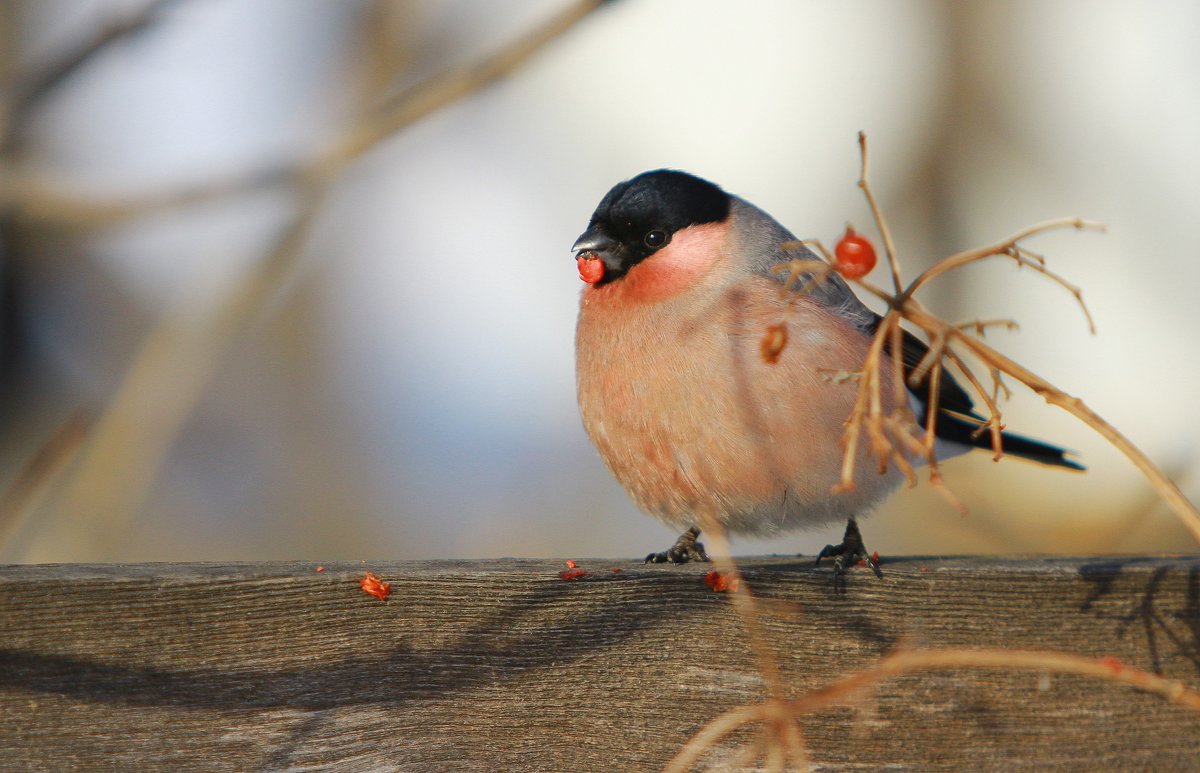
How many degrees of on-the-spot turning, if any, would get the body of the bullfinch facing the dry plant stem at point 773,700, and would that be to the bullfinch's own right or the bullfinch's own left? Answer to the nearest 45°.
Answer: approximately 45° to the bullfinch's own left

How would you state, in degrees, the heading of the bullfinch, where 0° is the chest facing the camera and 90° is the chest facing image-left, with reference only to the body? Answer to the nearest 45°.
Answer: approximately 45°
